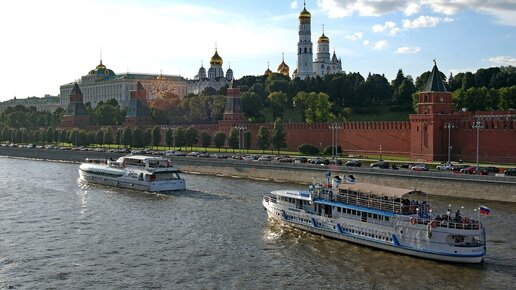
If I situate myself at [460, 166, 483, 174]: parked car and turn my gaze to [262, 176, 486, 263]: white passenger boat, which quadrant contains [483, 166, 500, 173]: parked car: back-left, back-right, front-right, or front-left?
back-left

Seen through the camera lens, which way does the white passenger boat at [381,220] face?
facing away from the viewer and to the left of the viewer

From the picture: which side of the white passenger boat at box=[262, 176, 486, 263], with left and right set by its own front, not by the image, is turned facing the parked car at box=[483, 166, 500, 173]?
right

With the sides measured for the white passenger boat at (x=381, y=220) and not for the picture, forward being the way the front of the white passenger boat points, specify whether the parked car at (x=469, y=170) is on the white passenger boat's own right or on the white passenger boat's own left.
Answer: on the white passenger boat's own right

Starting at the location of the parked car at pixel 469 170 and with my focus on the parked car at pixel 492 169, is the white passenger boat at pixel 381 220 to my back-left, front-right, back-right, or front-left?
back-right
